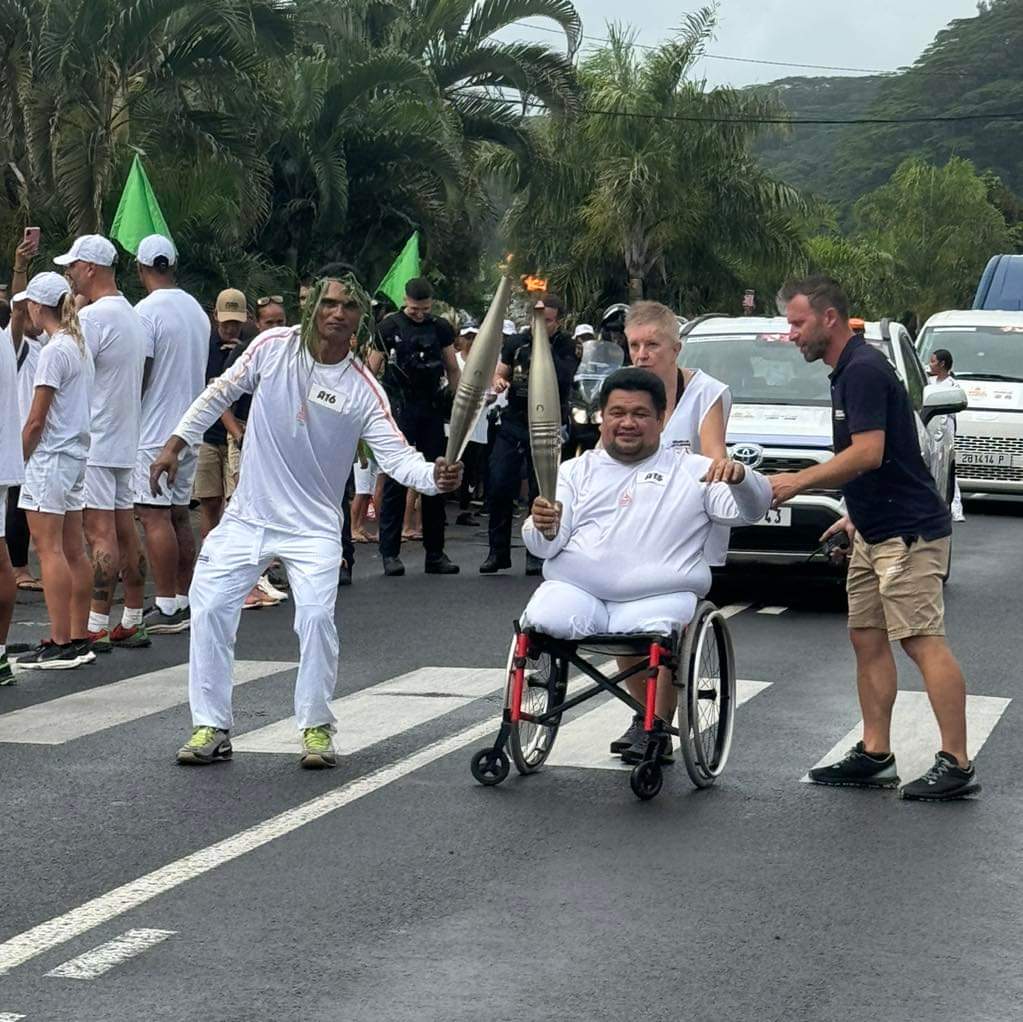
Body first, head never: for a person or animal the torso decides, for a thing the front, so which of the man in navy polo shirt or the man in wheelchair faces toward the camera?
the man in wheelchair

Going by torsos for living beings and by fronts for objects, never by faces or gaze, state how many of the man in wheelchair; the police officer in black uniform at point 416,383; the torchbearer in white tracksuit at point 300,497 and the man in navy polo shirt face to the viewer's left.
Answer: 1

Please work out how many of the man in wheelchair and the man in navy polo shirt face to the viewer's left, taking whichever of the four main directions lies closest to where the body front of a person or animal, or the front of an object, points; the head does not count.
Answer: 1

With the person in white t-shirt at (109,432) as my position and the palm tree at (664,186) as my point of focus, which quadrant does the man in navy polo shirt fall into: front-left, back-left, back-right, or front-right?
back-right

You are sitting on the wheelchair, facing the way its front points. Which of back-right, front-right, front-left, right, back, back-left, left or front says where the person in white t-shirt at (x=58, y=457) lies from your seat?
right

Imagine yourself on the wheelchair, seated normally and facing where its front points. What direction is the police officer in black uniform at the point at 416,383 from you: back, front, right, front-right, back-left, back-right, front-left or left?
back-right

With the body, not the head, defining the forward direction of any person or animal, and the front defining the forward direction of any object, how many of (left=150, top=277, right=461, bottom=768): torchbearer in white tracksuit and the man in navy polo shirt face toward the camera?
1

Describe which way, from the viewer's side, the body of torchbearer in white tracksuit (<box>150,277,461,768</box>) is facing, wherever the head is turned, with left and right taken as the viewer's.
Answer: facing the viewer

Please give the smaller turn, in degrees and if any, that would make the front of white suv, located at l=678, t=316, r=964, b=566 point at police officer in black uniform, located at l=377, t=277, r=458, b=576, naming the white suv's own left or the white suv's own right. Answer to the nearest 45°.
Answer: approximately 45° to the white suv's own right

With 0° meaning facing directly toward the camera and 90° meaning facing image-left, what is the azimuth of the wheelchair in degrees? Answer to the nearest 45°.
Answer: approximately 45°

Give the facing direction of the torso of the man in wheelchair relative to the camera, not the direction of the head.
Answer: toward the camera

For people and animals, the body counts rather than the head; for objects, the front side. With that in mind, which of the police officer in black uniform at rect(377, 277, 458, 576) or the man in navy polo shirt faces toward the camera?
the police officer in black uniform

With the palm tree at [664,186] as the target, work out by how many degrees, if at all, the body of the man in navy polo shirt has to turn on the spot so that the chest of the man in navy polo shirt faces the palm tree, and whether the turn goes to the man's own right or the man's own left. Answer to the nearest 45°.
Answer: approximately 90° to the man's own right

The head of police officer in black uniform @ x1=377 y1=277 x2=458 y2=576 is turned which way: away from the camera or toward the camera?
toward the camera

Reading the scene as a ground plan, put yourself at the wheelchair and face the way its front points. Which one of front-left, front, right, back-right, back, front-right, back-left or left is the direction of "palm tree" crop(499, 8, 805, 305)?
back-right
